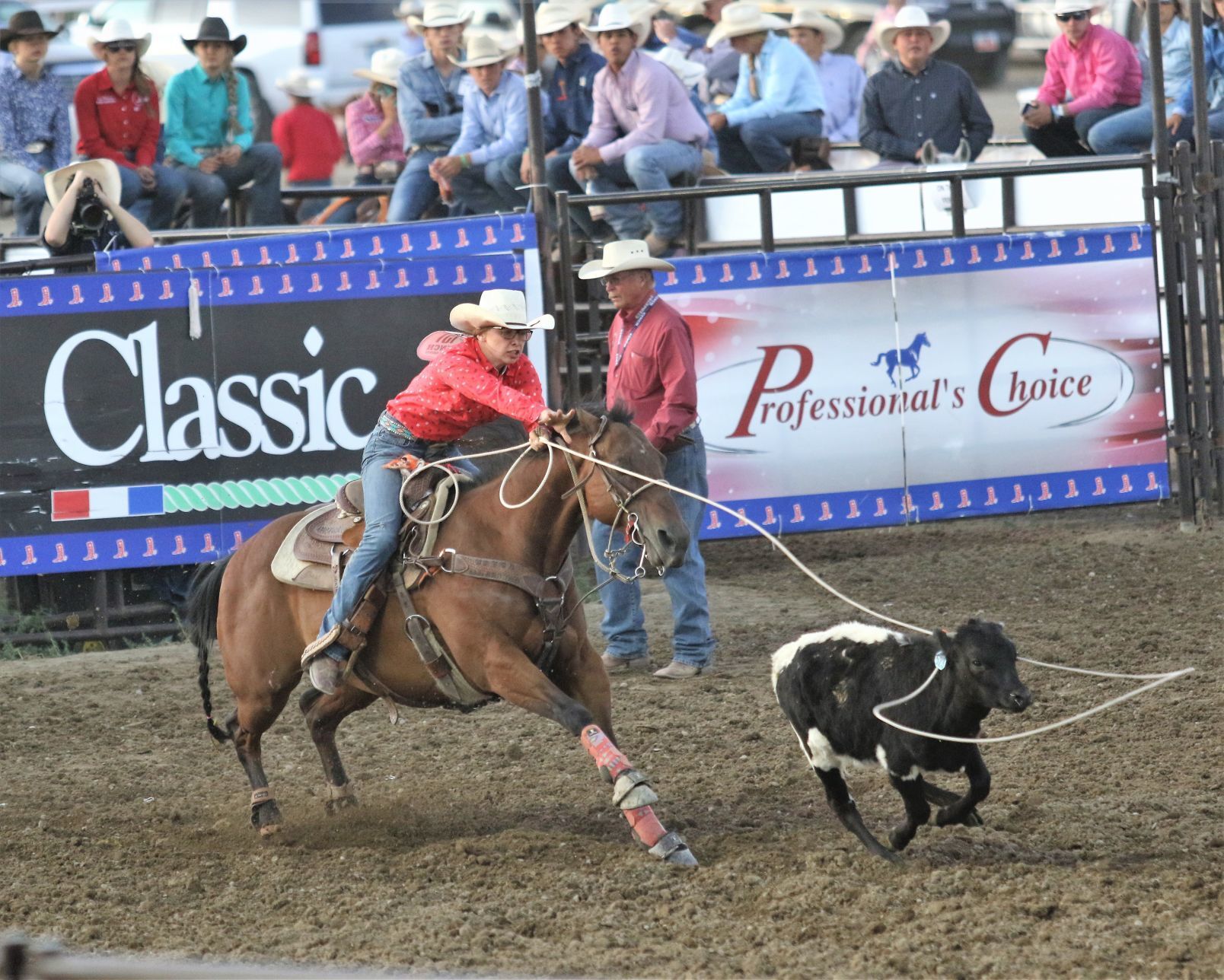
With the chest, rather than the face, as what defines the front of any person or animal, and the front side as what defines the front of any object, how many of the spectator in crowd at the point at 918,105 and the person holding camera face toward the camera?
2

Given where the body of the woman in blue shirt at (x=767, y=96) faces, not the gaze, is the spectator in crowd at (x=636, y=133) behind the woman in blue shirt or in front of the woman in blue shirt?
in front

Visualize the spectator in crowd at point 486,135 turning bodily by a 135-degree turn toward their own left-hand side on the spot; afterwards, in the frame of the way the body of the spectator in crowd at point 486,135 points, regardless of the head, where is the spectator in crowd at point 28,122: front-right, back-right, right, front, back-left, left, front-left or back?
back

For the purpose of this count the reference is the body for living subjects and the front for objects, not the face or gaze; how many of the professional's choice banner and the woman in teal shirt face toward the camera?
2

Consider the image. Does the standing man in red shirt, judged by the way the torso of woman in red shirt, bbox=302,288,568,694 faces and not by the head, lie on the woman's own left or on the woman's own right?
on the woman's own left

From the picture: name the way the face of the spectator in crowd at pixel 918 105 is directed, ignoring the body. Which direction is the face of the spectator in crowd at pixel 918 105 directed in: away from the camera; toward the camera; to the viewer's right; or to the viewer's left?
toward the camera

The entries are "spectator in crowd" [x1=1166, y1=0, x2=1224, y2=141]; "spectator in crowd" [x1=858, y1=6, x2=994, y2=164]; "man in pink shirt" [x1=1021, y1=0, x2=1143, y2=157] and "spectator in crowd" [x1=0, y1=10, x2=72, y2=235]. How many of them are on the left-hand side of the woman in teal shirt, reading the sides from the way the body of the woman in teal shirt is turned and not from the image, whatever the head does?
3

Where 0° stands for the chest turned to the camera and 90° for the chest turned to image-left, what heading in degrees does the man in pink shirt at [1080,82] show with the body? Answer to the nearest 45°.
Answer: approximately 45°

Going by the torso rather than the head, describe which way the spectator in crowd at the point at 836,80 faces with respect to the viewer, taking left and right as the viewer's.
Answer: facing the viewer and to the left of the viewer

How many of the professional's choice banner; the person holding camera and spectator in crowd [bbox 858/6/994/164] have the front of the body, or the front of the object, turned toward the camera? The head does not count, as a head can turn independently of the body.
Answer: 3

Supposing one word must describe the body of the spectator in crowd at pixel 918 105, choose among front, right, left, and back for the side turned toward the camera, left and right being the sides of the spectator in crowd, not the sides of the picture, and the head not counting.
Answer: front
